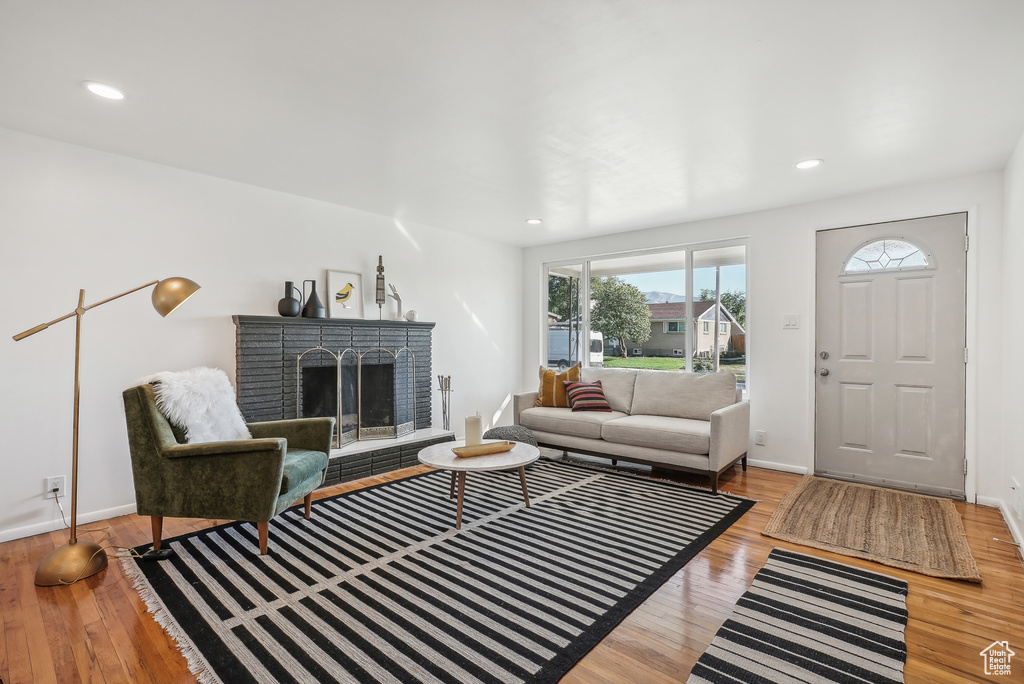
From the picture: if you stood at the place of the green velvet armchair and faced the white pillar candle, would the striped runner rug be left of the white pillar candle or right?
right

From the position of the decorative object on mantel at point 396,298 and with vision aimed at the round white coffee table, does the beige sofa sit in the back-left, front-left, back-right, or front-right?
front-left

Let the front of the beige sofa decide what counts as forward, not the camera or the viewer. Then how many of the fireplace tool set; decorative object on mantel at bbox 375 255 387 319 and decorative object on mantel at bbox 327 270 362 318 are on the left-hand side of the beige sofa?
0

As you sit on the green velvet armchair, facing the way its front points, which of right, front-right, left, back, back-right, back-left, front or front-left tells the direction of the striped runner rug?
front

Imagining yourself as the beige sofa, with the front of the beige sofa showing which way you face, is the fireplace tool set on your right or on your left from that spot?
on your right

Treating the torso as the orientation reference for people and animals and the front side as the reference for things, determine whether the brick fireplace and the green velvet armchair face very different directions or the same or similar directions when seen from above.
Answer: same or similar directions

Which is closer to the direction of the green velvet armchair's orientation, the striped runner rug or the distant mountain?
the striped runner rug

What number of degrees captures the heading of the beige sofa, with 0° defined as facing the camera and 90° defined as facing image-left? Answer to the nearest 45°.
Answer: approximately 45°

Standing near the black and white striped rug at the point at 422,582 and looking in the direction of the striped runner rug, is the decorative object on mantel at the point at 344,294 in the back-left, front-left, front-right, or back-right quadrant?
back-left

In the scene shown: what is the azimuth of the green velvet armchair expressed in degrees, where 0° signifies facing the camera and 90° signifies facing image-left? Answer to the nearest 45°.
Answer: approximately 315°

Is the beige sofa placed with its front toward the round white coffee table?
yes

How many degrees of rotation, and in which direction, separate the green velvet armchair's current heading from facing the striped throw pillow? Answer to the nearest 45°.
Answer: approximately 45° to its left

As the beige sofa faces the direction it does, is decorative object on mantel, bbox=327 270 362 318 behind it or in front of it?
in front

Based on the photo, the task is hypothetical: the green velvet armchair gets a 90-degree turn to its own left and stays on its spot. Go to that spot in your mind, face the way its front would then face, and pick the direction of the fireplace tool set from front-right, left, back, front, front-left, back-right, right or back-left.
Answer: front

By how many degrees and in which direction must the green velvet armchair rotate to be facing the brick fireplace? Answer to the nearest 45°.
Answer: approximately 90° to its left

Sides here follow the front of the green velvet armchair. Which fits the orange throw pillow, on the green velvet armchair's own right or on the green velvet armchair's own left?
on the green velvet armchair's own left

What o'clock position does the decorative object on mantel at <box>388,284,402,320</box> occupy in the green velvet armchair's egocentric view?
The decorative object on mantel is roughly at 9 o'clock from the green velvet armchair.

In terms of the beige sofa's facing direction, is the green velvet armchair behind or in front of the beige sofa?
in front
